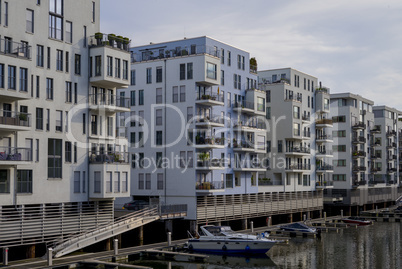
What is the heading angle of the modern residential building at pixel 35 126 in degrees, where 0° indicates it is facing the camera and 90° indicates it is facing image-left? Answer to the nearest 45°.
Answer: approximately 315°
